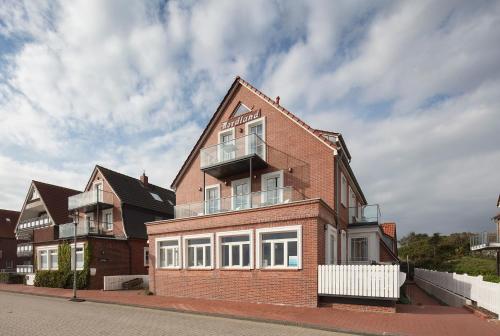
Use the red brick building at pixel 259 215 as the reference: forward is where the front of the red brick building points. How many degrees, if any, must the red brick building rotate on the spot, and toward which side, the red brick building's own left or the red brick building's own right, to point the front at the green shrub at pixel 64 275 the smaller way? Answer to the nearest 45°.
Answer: approximately 90° to the red brick building's own right

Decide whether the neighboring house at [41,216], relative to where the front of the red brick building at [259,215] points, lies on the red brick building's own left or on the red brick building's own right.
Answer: on the red brick building's own right

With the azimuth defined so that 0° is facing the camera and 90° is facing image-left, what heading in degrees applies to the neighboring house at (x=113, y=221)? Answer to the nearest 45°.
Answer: approximately 45°

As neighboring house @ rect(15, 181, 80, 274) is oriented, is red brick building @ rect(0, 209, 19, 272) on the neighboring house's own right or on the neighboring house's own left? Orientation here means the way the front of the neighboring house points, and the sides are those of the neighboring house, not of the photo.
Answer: on the neighboring house's own right
